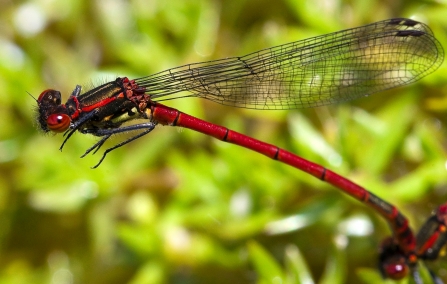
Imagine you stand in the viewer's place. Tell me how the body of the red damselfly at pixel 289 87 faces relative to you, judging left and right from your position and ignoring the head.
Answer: facing to the left of the viewer
